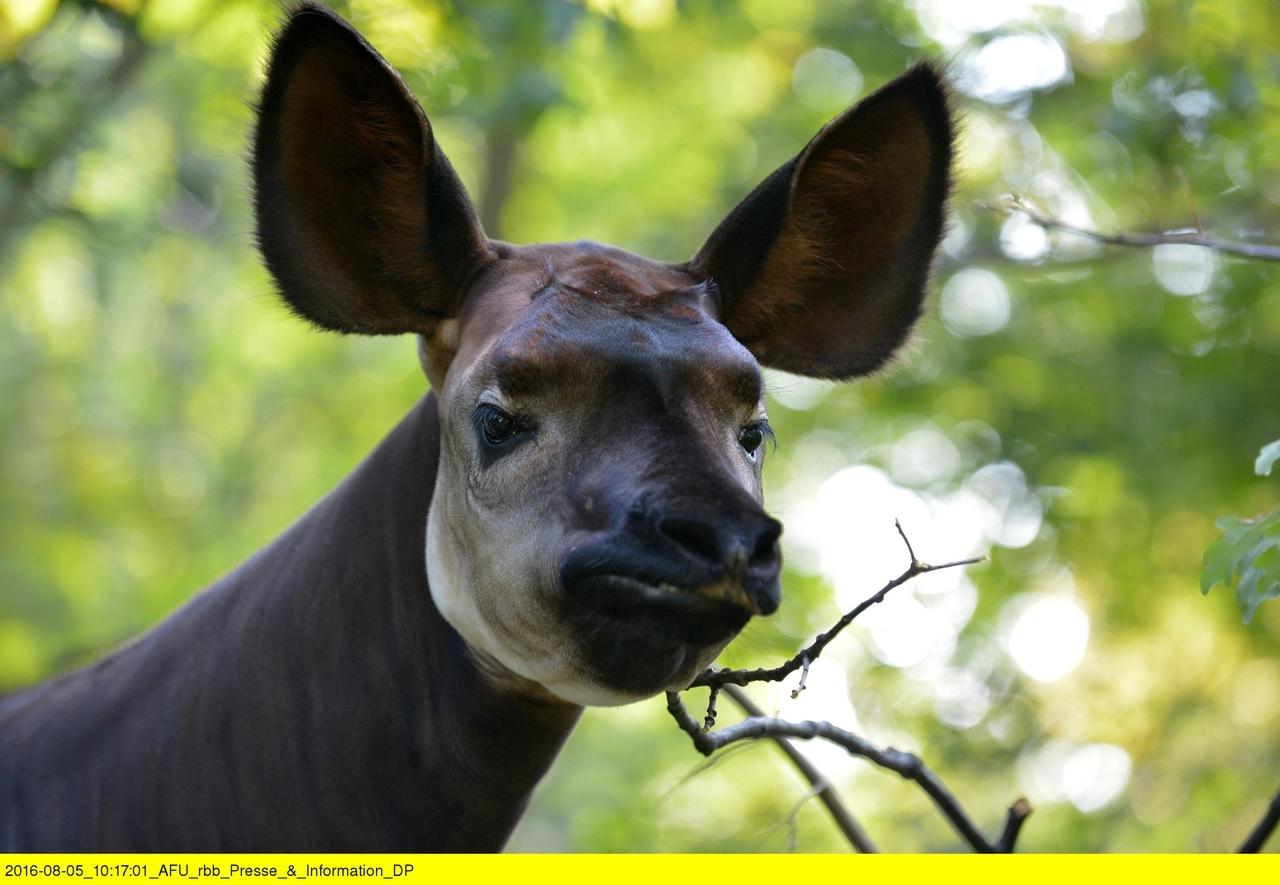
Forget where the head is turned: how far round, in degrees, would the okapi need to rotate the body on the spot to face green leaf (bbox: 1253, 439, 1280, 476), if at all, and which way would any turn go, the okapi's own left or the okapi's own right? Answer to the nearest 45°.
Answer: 0° — it already faces it

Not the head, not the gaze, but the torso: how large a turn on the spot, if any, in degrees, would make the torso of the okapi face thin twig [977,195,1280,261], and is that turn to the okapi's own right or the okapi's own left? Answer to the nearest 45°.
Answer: approximately 45° to the okapi's own left

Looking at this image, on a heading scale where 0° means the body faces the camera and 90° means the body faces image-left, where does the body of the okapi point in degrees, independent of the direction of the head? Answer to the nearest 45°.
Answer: approximately 315°

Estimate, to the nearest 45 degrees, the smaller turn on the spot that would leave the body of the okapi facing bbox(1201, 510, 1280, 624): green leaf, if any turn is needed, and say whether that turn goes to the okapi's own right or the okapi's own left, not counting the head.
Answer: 0° — it already faces it
